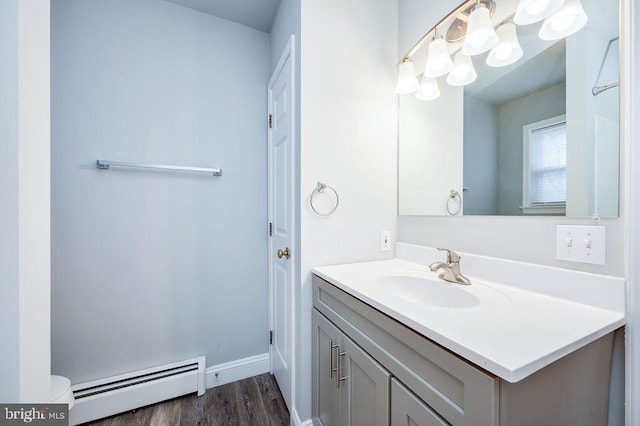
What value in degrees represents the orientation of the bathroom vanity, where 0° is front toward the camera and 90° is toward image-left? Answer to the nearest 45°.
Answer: approximately 45°

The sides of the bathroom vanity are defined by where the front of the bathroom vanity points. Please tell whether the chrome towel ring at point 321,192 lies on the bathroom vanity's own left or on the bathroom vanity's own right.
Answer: on the bathroom vanity's own right

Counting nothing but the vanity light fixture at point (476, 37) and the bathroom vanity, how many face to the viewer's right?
0

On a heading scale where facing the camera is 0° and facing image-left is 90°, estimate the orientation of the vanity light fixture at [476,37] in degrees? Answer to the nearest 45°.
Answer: approximately 45°

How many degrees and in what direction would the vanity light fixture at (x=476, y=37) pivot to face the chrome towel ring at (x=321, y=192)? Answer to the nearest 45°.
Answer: approximately 45° to its right

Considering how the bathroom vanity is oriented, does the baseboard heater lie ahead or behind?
ahead
